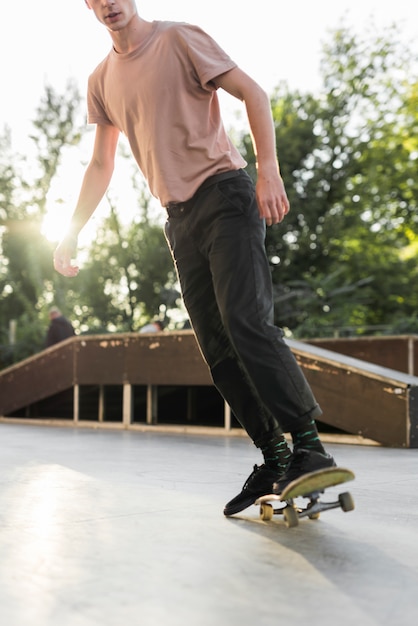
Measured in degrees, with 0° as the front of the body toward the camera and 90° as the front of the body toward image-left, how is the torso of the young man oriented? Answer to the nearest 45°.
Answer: approximately 45°

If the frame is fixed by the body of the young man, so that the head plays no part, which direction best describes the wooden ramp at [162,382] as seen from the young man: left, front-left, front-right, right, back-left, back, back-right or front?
back-right

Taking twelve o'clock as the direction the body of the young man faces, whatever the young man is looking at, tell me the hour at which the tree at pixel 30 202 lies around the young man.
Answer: The tree is roughly at 4 o'clock from the young man.
